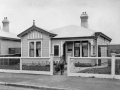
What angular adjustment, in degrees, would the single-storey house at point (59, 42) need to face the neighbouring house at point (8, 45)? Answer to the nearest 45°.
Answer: approximately 135° to its right

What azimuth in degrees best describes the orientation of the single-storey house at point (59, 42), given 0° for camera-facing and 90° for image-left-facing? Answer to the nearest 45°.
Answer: approximately 0°
